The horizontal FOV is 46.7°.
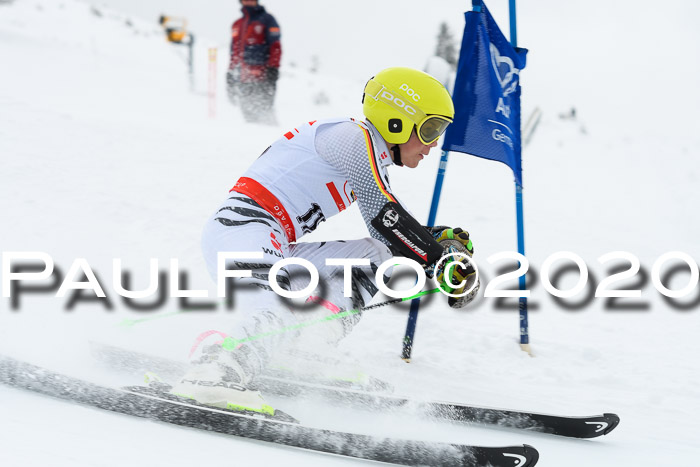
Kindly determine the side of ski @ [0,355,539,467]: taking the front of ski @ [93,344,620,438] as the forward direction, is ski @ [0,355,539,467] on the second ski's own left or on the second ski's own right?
on the second ski's own right

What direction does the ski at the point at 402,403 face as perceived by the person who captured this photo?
facing to the right of the viewer

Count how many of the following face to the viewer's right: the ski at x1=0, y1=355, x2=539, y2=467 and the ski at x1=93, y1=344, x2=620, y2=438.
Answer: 2

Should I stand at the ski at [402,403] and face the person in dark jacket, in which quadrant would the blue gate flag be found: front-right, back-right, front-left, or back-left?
front-right

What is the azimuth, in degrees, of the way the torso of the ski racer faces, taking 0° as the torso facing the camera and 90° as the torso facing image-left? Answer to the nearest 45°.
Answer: approximately 270°

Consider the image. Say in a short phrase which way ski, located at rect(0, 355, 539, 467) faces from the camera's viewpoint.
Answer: facing to the right of the viewer

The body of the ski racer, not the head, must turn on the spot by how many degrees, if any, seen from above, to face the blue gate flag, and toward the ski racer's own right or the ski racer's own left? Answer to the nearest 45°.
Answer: approximately 45° to the ski racer's own left

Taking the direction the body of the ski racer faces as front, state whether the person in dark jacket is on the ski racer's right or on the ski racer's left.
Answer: on the ski racer's left

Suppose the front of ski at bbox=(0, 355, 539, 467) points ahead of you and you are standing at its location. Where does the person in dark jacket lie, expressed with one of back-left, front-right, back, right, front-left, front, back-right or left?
left

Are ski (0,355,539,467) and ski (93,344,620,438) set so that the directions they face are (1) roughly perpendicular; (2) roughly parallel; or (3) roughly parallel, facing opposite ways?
roughly parallel
